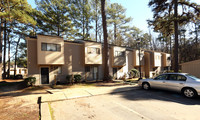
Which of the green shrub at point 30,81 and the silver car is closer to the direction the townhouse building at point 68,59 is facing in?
the silver car

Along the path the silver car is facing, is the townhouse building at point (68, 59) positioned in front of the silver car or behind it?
in front

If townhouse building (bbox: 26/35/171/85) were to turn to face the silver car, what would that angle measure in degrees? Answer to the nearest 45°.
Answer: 0° — it already faces it

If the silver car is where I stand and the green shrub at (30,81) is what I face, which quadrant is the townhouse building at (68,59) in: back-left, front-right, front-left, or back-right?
front-right

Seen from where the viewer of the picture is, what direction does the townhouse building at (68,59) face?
facing the viewer and to the right of the viewer

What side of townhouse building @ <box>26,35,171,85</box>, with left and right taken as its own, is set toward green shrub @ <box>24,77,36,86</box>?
right
